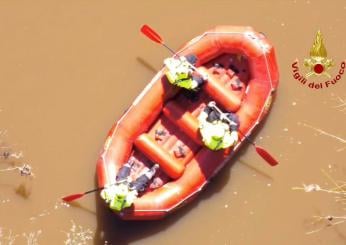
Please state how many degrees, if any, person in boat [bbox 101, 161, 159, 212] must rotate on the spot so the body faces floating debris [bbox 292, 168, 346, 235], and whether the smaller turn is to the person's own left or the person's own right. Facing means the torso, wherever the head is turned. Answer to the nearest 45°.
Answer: approximately 45° to the person's own right

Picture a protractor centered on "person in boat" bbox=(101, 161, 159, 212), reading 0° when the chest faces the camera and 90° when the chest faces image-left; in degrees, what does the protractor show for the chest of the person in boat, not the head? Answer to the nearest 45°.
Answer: approximately 225°

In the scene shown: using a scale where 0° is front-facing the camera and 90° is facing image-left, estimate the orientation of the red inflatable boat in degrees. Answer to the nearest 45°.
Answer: approximately 225°

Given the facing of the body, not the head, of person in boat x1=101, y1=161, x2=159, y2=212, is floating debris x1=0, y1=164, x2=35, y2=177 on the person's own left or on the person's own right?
on the person's own left
